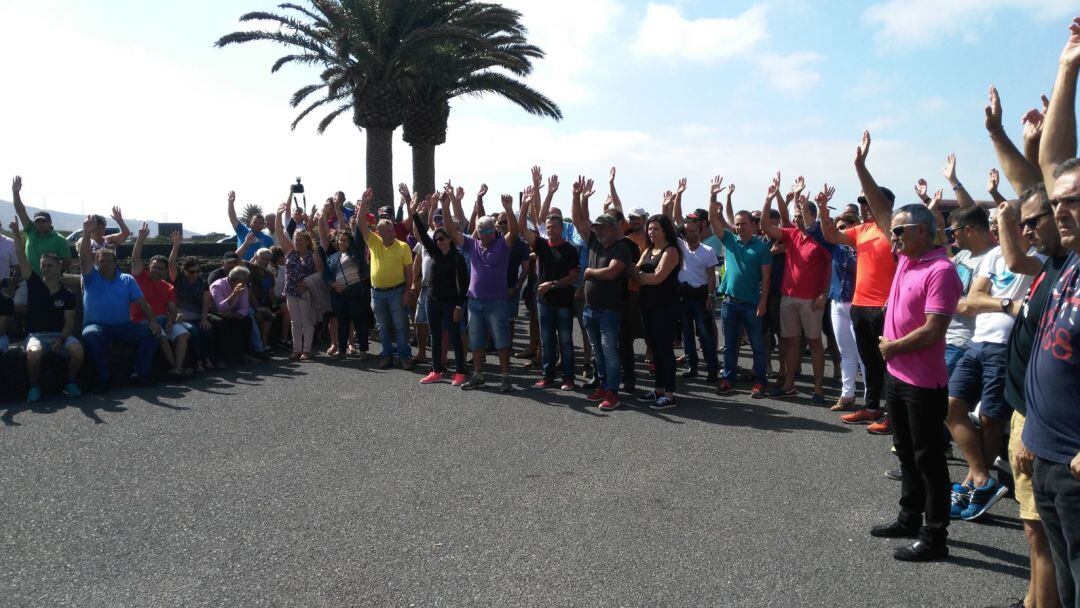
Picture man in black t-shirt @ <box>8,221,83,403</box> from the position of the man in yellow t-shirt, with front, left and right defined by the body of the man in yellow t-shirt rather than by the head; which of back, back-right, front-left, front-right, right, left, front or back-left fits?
right

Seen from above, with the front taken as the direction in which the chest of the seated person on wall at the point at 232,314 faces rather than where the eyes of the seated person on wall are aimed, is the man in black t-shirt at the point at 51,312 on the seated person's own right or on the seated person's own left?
on the seated person's own right

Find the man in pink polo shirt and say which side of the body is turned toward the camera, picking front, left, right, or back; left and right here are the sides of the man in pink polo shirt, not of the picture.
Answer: left

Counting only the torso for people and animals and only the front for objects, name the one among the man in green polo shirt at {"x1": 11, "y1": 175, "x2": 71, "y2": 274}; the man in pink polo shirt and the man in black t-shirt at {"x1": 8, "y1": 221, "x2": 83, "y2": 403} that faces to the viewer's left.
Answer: the man in pink polo shirt

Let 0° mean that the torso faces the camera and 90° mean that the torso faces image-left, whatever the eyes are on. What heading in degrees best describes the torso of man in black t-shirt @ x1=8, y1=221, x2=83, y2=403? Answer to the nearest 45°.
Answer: approximately 0°
